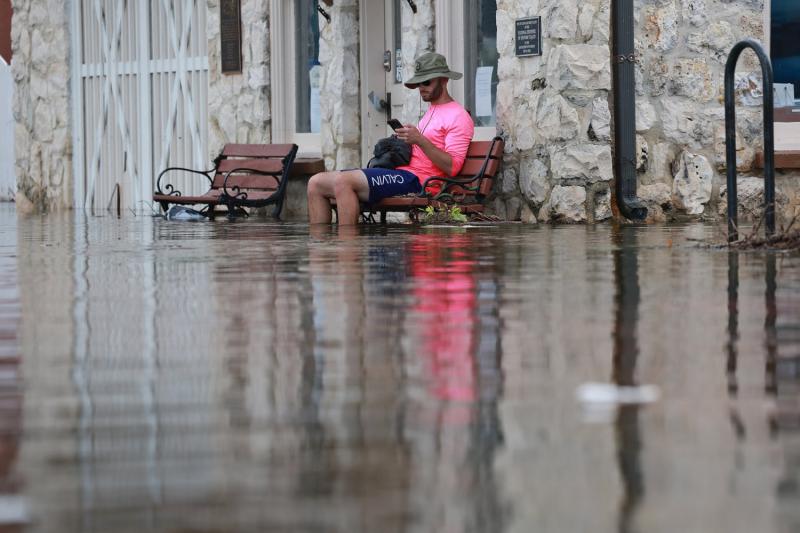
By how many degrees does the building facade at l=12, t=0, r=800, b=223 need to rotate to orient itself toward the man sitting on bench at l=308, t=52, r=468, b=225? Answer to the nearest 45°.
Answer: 0° — it already faces them

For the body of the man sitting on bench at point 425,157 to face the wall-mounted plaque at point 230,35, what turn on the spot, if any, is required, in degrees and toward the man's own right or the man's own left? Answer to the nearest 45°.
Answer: approximately 45° to the man's own right

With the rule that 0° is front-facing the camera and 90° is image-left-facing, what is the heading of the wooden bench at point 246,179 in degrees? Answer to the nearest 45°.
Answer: approximately 45°

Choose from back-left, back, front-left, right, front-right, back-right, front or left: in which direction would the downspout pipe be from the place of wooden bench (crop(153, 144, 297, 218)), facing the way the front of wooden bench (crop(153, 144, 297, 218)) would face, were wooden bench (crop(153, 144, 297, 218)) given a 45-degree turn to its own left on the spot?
front-left

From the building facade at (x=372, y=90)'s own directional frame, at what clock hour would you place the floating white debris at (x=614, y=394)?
The floating white debris is roughly at 12 o'clock from the building facade.

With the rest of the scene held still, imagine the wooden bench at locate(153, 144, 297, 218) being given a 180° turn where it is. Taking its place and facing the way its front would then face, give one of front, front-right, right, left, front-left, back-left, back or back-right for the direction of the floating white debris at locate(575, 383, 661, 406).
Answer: back-right

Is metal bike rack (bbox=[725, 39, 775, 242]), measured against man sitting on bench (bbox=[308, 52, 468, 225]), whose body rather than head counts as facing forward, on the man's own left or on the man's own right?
on the man's own left
